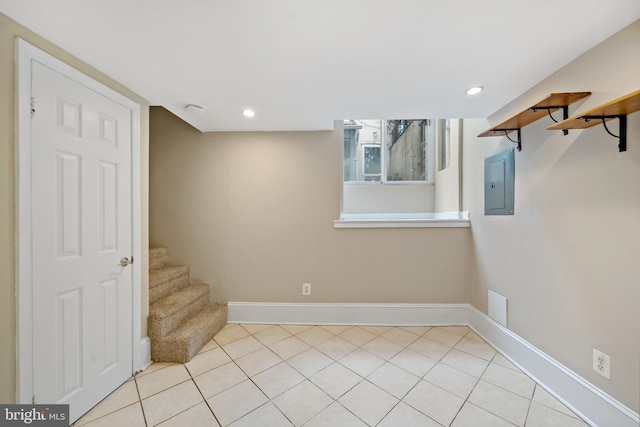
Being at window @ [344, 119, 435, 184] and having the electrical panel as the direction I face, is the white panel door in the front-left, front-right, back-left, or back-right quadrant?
front-right

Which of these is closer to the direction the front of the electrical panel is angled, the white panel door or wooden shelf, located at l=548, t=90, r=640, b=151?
the white panel door

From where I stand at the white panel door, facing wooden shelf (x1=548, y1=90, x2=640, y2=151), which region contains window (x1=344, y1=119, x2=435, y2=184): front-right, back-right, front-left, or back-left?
front-left

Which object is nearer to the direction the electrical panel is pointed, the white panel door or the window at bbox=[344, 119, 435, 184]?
the white panel door

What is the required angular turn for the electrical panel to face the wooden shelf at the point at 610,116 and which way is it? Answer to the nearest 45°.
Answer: approximately 90° to its left

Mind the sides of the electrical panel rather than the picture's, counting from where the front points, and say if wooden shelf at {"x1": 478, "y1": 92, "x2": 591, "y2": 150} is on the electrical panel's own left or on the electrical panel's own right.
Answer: on the electrical panel's own left

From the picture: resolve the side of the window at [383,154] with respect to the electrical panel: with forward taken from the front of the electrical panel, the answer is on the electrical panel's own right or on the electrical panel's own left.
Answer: on the electrical panel's own right

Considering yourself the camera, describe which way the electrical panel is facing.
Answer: facing the viewer and to the left of the viewer

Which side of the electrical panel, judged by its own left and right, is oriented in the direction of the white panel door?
front

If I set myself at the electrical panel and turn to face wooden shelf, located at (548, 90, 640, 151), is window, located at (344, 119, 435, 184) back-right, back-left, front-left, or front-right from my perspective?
back-right

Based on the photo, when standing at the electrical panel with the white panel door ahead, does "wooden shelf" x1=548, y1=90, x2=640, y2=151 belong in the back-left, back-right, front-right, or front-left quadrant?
front-left

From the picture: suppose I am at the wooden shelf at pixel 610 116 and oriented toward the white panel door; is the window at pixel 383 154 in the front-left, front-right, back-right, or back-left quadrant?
front-right
